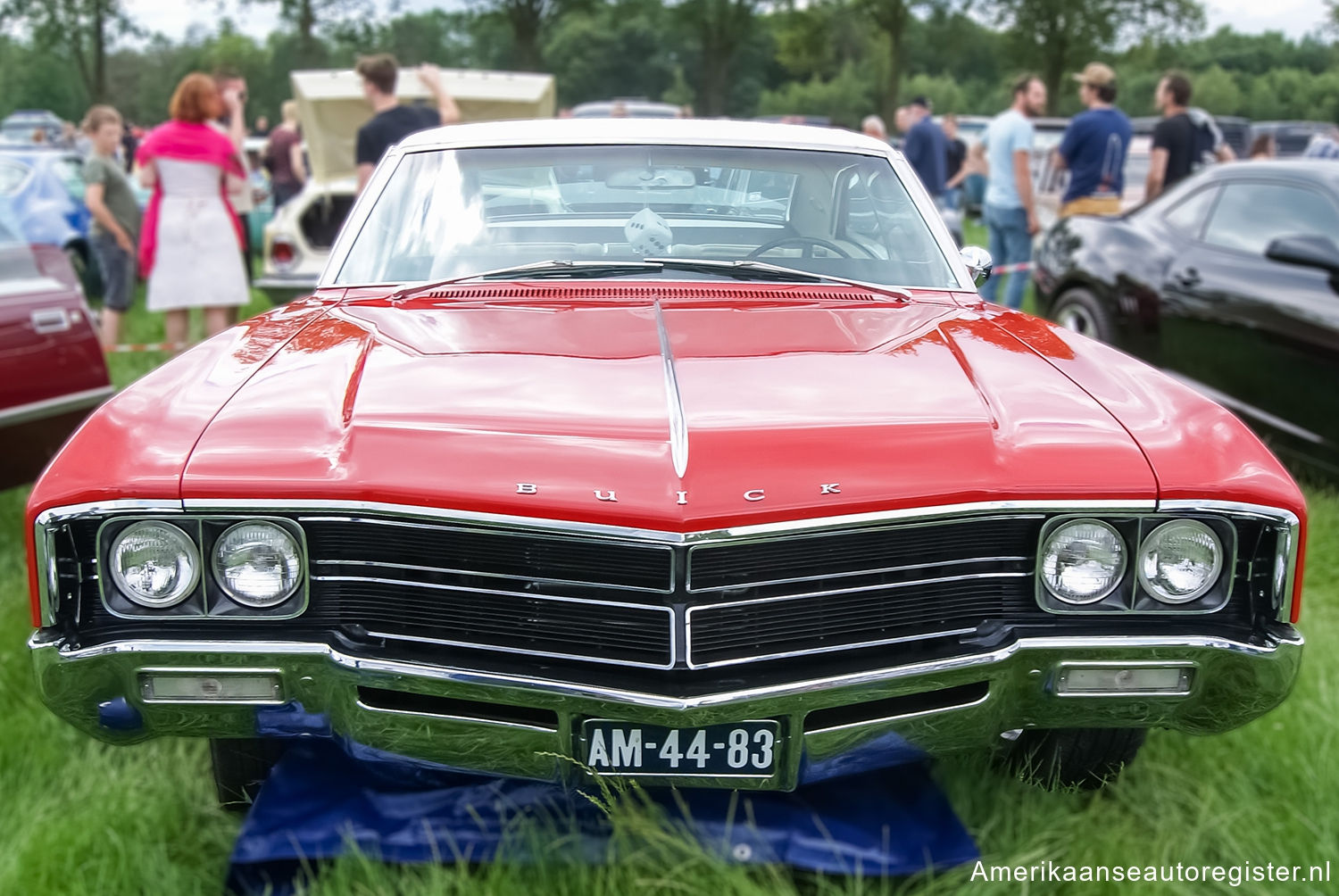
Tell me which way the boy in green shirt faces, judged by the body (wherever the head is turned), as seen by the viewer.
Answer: to the viewer's right

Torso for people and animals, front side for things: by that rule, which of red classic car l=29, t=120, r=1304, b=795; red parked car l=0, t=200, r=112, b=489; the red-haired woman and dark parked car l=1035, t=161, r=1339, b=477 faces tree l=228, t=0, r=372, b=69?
the red-haired woman

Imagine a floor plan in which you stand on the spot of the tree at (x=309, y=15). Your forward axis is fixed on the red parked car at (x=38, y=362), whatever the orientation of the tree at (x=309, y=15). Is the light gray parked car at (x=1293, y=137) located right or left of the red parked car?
left

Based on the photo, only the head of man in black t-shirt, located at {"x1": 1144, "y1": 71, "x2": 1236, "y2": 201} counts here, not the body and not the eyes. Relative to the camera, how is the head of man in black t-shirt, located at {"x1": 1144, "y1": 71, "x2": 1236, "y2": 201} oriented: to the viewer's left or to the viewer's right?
to the viewer's left

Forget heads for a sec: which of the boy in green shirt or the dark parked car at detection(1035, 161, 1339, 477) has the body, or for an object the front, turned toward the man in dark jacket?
the boy in green shirt

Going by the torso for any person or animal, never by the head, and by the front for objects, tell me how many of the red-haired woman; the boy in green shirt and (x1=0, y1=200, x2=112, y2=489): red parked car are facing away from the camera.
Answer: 1

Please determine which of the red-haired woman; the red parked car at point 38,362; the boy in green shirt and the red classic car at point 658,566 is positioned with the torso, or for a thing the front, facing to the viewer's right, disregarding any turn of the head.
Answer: the boy in green shirt

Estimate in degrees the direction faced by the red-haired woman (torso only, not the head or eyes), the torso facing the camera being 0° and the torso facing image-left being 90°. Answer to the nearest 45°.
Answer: approximately 180°

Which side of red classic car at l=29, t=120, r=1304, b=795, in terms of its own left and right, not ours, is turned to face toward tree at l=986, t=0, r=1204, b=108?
back

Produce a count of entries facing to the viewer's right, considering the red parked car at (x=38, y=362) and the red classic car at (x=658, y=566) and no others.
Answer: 0
